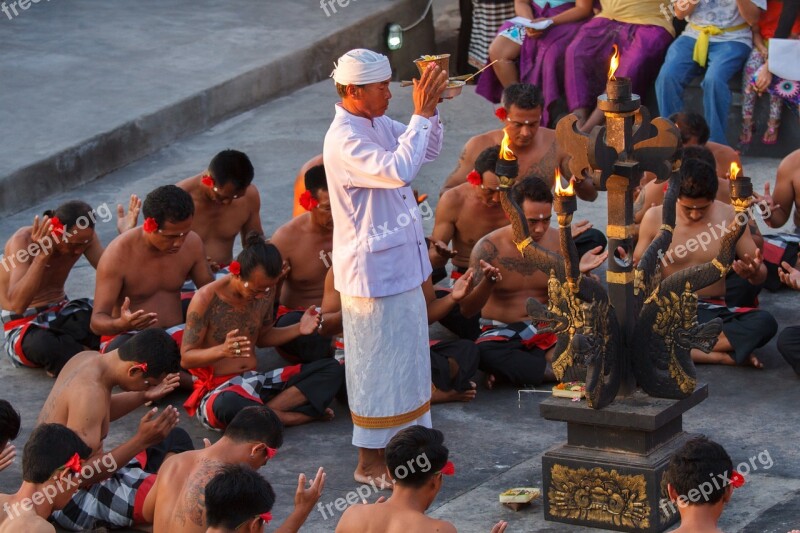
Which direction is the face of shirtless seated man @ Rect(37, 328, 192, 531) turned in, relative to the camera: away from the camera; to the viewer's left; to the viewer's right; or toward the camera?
to the viewer's right

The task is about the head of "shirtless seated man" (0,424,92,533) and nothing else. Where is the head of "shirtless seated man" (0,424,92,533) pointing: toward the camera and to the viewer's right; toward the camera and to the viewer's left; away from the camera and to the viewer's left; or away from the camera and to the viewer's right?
away from the camera and to the viewer's right

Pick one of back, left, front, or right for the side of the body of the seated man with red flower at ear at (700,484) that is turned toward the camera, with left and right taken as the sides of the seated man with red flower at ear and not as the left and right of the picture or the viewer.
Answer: back

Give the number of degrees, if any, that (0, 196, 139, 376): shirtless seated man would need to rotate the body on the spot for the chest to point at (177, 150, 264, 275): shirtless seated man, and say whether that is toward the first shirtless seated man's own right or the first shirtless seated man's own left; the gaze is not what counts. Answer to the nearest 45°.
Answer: approximately 90° to the first shirtless seated man's own left

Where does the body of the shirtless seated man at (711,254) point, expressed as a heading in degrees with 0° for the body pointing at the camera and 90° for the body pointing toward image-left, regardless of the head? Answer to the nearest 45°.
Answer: approximately 0°

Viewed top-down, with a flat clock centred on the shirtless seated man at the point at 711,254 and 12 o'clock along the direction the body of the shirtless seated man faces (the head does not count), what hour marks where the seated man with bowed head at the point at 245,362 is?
The seated man with bowed head is roughly at 2 o'clock from the shirtless seated man.

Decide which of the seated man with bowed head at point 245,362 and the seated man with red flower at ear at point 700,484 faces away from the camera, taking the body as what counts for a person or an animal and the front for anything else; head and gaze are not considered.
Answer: the seated man with red flower at ear at point 700,484

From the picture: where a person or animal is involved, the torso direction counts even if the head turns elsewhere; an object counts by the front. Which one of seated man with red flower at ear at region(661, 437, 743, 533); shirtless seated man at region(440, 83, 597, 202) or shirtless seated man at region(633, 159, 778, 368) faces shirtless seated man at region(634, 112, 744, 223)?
the seated man with red flower at ear
